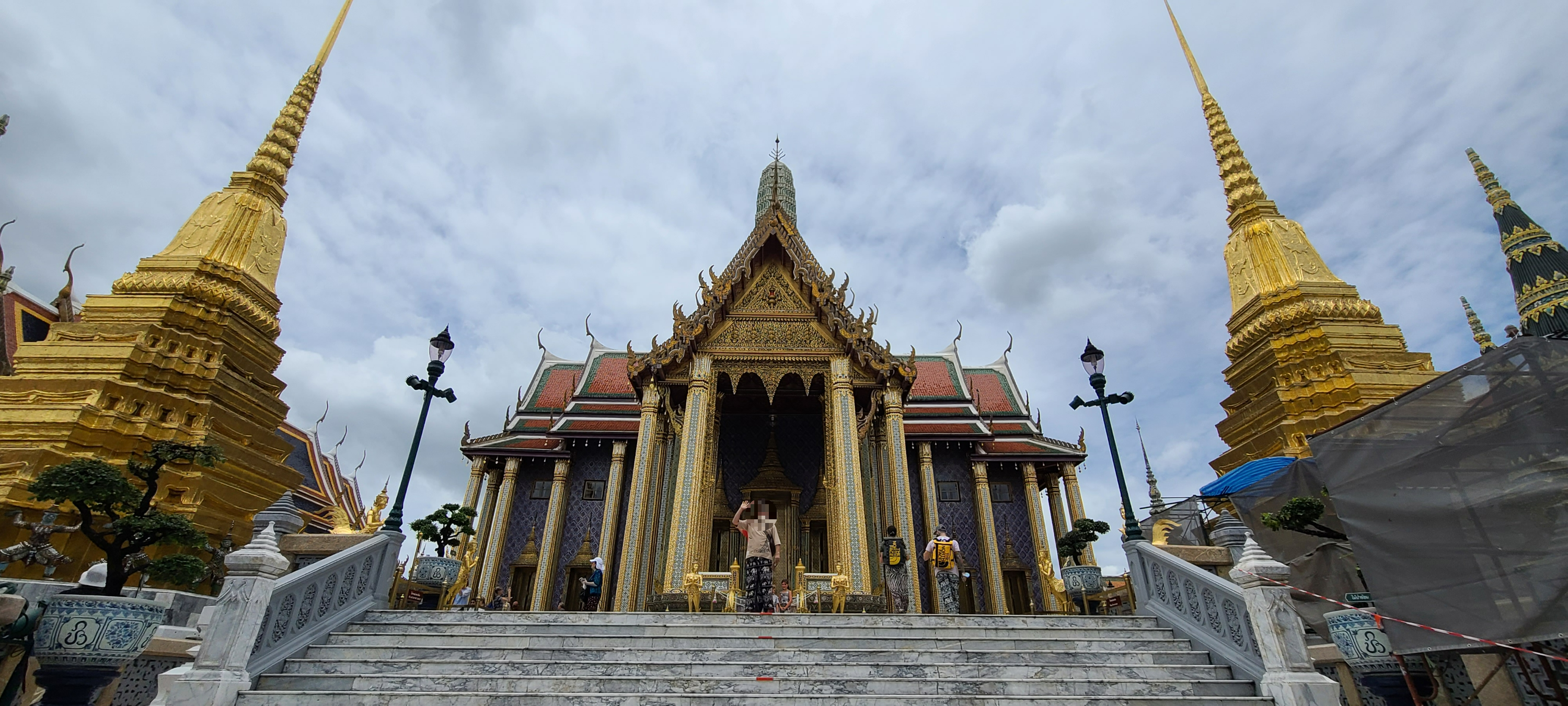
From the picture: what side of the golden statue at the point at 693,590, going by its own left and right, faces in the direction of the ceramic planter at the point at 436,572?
right

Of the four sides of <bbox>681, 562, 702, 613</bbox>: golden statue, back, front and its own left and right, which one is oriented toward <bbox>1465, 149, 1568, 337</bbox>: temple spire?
left

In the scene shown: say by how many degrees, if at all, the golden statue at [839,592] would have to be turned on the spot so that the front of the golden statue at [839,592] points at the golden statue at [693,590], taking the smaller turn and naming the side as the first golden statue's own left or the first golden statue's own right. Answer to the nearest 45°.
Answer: approximately 90° to the first golden statue's own right

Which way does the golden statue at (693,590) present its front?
toward the camera

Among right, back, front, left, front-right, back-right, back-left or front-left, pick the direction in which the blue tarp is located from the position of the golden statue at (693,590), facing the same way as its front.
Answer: left

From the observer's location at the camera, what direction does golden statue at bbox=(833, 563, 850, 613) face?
facing the viewer

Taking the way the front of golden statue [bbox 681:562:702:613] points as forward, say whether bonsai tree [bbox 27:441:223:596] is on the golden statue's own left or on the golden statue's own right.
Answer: on the golden statue's own right

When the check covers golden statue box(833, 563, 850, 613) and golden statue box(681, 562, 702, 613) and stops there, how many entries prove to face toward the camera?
2

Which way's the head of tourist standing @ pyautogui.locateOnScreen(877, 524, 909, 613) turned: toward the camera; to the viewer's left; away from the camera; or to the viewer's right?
away from the camera

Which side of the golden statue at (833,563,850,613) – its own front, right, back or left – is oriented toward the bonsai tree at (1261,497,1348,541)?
left

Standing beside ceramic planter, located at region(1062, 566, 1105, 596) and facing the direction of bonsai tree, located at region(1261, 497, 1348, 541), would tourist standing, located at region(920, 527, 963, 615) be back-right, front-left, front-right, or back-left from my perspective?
back-right

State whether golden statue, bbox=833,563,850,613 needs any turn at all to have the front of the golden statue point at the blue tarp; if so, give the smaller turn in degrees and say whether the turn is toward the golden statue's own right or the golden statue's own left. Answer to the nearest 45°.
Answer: approximately 90° to the golden statue's own left

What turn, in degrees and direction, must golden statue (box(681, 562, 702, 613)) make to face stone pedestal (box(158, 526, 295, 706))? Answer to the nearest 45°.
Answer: approximately 45° to its right

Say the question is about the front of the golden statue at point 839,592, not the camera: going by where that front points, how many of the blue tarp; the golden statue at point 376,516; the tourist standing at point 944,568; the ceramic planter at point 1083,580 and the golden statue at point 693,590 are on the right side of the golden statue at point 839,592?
2

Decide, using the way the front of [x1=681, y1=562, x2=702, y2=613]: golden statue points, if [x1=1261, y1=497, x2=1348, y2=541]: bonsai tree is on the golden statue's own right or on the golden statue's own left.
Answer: on the golden statue's own left

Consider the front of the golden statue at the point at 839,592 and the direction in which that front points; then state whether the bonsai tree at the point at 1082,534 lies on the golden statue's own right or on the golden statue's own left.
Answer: on the golden statue's own left

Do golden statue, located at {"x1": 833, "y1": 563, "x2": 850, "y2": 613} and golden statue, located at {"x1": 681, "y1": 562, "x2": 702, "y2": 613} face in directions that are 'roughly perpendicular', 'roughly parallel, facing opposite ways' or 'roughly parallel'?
roughly parallel
